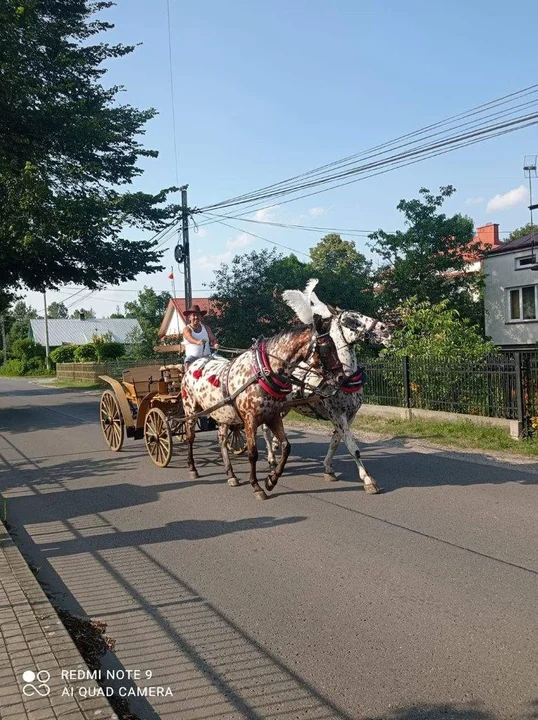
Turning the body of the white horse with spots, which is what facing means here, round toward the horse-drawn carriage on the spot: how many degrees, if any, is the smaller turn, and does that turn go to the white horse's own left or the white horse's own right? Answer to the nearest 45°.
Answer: approximately 180°

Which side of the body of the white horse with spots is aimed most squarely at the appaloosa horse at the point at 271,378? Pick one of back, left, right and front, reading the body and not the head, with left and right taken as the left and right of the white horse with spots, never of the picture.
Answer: right

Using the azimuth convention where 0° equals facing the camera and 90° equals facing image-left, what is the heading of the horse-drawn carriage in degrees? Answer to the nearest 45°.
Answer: approximately 315°

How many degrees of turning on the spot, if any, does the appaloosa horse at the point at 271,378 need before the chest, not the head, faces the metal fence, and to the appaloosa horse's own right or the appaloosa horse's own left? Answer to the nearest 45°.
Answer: approximately 90° to the appaloosa horse's own left

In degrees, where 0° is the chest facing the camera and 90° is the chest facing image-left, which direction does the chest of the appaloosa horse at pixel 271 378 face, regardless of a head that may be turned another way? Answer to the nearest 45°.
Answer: approximately 315°

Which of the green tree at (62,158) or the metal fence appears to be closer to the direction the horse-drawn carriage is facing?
the metal fence

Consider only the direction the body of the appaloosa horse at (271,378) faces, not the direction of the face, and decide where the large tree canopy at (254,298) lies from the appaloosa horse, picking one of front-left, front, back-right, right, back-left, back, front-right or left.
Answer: back-left

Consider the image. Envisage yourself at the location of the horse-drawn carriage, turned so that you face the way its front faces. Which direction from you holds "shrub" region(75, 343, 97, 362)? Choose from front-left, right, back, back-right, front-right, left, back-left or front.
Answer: back-left
